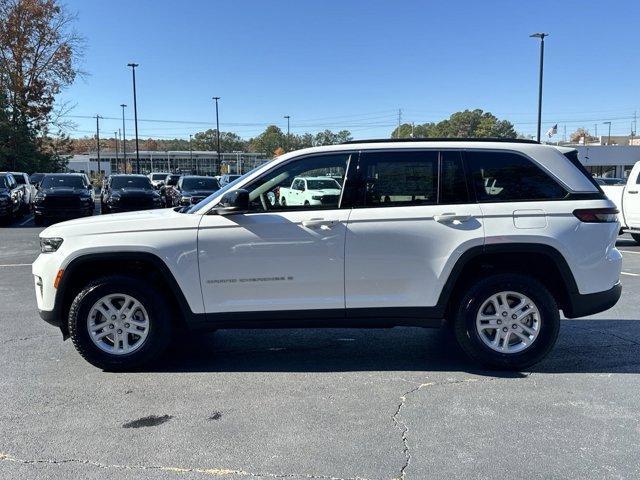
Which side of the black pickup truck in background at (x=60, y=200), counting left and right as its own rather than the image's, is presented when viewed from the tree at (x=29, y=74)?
back

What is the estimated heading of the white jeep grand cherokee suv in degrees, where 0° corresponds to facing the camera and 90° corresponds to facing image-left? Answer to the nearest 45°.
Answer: approximately 90°

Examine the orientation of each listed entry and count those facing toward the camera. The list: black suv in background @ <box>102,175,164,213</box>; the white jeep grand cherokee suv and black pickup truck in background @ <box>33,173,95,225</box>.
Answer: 2

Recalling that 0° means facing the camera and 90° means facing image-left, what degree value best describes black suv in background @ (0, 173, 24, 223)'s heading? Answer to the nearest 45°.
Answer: approximately 315°

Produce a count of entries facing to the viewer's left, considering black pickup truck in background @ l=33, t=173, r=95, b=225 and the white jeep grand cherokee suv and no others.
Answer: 1

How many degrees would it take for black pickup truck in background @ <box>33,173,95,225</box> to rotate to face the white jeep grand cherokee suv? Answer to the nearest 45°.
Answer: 0° — it already faces it

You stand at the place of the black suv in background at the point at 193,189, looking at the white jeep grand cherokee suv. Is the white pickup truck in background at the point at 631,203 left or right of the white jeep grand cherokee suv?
left
